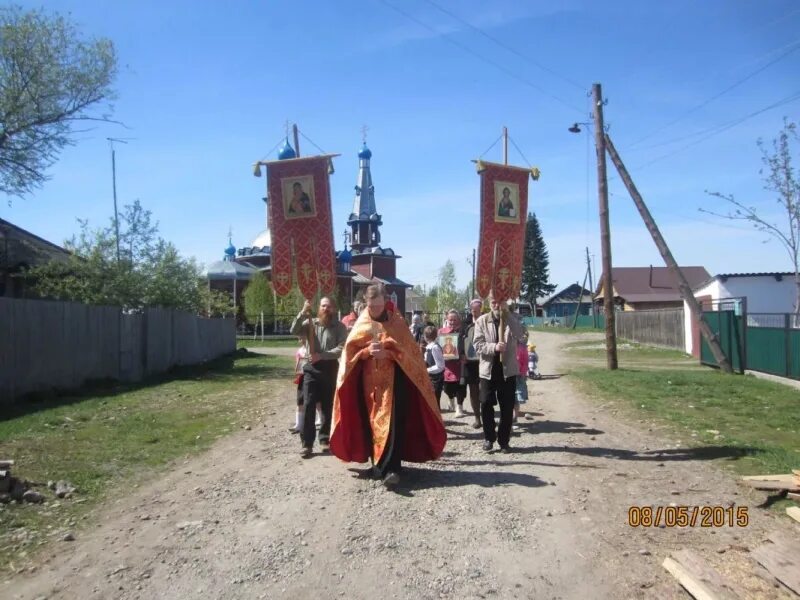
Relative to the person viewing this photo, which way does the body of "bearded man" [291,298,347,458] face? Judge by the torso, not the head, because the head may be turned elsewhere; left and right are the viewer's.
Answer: facing the viewer

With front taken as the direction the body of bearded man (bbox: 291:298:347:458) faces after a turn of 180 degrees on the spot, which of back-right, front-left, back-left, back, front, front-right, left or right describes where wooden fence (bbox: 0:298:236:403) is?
front-left

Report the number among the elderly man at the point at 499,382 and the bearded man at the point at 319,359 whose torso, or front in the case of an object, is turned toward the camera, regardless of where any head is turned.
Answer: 2

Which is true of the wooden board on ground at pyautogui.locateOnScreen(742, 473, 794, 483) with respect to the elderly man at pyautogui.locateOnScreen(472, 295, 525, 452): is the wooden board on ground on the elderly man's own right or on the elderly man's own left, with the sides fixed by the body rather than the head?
on the elderly man's own left

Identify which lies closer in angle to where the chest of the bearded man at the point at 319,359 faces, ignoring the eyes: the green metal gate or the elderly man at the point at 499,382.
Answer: the elderly man

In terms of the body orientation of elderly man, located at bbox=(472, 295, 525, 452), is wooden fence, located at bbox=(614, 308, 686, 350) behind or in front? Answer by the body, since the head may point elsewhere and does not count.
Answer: behind

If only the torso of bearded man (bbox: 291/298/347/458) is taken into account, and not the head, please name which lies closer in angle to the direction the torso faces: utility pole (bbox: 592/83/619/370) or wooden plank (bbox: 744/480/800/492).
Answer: the wooden plank

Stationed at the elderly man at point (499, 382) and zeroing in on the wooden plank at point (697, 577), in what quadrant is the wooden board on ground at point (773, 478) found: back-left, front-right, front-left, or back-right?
front-left

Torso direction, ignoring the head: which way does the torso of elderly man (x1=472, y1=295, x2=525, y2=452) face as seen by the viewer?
toward the camera

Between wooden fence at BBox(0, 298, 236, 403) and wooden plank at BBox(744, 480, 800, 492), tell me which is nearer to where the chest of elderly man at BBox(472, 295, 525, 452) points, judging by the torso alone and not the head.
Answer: the wooden plank

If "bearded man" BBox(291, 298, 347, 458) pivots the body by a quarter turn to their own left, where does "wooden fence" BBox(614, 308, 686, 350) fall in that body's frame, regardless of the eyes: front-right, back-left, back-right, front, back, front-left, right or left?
front-left

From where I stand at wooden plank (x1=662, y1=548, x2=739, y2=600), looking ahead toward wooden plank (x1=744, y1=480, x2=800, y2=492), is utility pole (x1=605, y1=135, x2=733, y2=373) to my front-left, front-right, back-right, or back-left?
front-left

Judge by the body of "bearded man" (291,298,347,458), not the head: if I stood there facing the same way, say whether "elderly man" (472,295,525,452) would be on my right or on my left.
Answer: on my left
